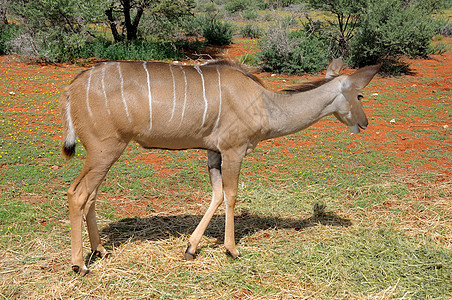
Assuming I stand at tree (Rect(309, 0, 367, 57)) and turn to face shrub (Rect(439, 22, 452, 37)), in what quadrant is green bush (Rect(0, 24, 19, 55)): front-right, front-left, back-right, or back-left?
back-left

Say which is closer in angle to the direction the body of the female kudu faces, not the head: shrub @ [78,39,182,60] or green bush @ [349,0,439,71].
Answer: the green bush

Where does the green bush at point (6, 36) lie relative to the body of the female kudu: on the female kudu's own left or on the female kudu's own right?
on the female kudu's own left

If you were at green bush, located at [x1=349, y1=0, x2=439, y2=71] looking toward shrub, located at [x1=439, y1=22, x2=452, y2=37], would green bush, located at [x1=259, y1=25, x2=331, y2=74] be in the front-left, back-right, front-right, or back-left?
back-left

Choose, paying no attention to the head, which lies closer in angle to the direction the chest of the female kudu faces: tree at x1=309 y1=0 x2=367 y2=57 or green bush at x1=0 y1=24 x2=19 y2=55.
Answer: the tree

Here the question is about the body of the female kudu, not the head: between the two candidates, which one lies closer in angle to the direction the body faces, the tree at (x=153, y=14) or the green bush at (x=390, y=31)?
the green bush

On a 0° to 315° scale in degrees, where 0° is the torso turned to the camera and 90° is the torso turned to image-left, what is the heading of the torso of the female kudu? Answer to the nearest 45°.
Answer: approximately 270°

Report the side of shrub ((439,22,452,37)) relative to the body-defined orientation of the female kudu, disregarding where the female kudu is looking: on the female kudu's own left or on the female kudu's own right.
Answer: on the female kudu's own left

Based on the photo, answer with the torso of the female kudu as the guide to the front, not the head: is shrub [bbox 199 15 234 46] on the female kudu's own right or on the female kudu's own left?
on the female kudu's own left

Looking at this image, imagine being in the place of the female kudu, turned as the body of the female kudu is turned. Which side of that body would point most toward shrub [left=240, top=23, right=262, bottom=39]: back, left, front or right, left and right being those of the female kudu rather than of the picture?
left

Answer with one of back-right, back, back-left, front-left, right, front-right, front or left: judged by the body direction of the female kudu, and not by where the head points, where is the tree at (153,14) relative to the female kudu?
left

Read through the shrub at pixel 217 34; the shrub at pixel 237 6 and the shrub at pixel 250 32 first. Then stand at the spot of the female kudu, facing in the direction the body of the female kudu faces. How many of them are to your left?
3
